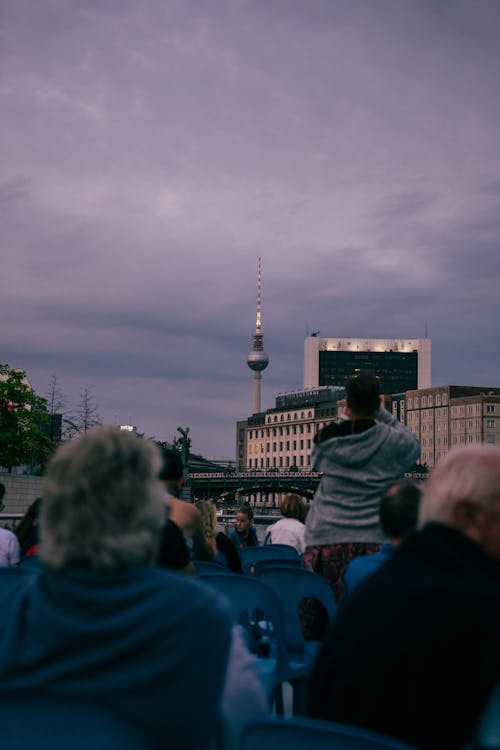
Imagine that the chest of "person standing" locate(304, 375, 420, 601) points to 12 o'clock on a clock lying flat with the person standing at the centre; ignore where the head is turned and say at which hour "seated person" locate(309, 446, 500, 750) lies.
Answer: The seated person is roughly at 6 o'clock from the person standing.

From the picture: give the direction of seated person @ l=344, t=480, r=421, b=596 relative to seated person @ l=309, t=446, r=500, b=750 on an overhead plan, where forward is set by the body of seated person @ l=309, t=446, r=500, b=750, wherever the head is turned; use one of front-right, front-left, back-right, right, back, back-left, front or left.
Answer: front-left

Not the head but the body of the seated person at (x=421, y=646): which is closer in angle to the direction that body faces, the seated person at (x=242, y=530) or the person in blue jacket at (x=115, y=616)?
the seated person

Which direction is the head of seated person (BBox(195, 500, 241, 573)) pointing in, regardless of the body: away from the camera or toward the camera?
away from the camera

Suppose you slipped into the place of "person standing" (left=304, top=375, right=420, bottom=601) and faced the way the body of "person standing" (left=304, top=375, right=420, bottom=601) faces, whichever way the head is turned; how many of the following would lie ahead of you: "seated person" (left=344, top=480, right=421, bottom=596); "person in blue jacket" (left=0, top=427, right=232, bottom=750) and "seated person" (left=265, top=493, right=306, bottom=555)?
1

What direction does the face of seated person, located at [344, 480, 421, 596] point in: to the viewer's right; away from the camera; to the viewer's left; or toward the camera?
away from the camera

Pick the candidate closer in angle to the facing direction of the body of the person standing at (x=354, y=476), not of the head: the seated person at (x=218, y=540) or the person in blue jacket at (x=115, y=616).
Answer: the seated person

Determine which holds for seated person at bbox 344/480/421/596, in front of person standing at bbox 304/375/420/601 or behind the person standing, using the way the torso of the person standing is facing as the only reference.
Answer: behind

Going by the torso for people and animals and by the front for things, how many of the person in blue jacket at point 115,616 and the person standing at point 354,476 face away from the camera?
2

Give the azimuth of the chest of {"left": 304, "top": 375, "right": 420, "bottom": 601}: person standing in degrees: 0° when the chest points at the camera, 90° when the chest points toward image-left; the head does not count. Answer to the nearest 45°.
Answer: approximately 180°

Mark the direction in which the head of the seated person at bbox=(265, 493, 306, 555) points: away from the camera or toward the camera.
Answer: away from the camera

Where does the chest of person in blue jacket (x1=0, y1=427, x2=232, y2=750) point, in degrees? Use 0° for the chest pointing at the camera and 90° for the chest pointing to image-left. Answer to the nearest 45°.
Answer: approximately 180°

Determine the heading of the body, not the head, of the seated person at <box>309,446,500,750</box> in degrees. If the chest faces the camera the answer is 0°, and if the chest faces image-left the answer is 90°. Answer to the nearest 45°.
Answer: approximately 225°

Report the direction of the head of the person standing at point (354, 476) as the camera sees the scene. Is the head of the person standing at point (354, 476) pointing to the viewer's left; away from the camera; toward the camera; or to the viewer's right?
away from the camera

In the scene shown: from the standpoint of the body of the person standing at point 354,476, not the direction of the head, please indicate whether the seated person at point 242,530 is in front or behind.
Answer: in front
